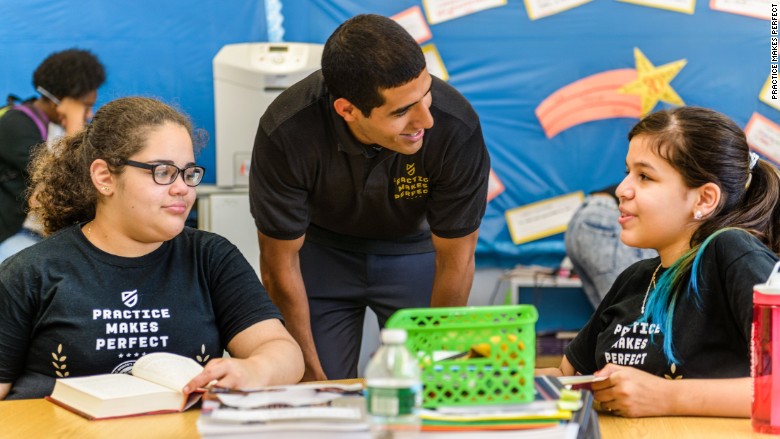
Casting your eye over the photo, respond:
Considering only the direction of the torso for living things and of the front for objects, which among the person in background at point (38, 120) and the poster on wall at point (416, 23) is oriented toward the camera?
the poster on wall

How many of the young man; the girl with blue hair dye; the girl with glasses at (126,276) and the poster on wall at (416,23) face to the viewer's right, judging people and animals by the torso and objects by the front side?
0

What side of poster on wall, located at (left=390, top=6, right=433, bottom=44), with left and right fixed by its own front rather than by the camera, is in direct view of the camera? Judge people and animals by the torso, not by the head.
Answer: front

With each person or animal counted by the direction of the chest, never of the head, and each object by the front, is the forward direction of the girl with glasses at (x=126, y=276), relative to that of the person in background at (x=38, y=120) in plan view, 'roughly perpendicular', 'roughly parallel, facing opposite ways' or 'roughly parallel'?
roughly perpendicular

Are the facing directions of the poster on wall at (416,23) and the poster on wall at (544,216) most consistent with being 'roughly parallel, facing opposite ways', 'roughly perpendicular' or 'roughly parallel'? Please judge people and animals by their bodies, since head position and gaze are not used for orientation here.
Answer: roughly parallel

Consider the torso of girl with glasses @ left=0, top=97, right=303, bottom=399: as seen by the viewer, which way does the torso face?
toward the camera

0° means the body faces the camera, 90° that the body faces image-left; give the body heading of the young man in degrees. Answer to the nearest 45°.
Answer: approximately 0°

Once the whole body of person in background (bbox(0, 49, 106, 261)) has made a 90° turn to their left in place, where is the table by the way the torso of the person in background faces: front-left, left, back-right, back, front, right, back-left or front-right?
back

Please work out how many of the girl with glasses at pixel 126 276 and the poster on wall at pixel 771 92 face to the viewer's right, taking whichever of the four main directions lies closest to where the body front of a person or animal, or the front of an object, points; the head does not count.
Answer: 0

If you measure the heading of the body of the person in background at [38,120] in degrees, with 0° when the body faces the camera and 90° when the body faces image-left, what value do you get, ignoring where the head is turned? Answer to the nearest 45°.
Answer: approximately 270°

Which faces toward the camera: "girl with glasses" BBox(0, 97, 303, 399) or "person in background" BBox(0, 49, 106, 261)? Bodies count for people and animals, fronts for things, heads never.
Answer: the girl with glasses

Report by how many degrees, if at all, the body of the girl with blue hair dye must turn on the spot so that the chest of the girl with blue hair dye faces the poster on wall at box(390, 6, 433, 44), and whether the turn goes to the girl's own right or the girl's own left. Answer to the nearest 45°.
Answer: approximately 90° to the girl's own right

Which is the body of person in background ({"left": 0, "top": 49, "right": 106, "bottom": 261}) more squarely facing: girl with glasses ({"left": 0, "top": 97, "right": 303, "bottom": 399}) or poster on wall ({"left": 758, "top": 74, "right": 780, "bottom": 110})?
the poster on wall

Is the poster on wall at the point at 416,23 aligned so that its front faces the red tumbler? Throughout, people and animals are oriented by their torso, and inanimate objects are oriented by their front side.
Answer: yes

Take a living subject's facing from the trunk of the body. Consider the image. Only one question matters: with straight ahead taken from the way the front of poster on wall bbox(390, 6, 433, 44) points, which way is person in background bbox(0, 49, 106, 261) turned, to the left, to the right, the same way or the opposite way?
to the left

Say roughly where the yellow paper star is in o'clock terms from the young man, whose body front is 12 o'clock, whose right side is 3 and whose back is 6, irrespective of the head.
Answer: The yellow paper star is roughly at 7 o'clock from the young man.

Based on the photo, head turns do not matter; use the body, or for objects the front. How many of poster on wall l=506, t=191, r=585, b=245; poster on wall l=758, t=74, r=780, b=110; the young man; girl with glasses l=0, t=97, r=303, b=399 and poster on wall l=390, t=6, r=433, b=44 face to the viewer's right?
0

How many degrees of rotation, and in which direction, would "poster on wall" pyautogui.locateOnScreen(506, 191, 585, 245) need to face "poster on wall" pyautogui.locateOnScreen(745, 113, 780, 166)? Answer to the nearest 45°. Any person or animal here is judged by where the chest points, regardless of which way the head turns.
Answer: approximately 90° to its left
